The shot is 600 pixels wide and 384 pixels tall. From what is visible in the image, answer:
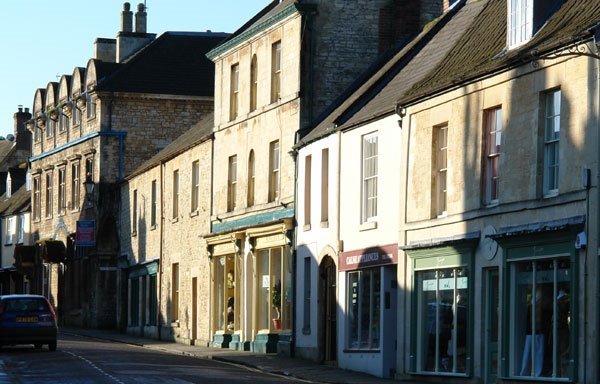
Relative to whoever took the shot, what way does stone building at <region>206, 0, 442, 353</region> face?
facing the viewer and to the left of the viewer

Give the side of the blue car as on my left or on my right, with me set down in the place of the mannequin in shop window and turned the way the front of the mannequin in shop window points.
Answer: on my right

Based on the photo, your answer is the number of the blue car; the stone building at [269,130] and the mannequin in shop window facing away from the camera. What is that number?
1

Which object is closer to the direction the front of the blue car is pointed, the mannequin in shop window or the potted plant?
the potted plant

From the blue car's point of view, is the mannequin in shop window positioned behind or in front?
behind

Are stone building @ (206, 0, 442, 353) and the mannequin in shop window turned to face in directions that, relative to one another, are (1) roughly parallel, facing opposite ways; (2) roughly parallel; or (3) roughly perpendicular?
roughly parallel

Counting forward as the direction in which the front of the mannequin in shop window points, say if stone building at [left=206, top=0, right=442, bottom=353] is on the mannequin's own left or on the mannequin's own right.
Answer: on the mannequin's own right

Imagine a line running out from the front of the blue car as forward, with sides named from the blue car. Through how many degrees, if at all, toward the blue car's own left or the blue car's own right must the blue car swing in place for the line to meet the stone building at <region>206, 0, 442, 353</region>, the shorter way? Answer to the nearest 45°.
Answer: approximately 90° to the blue car's own right

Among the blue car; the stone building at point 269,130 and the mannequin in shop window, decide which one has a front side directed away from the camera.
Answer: the blue car
